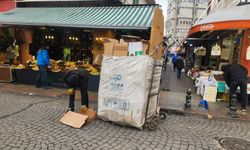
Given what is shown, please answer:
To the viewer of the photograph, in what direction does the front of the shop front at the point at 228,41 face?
facing the viewer and to the left of the viewer

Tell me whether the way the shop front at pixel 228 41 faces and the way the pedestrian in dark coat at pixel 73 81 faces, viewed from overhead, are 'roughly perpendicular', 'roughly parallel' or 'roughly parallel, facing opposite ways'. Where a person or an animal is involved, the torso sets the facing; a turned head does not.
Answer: roughly parallel

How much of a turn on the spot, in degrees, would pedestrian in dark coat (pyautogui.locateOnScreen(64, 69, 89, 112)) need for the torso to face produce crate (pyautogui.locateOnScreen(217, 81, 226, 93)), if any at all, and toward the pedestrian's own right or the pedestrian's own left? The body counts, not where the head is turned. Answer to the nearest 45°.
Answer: approximately 180°

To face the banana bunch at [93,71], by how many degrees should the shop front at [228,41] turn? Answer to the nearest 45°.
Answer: approximately 45° to its right

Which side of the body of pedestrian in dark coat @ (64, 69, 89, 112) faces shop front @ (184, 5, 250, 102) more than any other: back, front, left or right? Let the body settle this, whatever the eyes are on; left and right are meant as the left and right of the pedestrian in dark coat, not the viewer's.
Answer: back

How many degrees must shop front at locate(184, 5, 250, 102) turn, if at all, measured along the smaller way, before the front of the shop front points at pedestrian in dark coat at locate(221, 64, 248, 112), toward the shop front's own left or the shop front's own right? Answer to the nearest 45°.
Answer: approximately 45° to the shop front's own left

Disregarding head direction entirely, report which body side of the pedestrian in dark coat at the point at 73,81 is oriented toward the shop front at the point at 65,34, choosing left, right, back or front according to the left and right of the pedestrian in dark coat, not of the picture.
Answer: back

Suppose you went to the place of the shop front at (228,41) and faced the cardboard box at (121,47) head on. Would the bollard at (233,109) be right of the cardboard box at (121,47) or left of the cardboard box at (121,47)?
left

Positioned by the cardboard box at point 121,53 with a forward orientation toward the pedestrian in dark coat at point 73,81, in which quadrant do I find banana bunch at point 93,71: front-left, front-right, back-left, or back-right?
front-right

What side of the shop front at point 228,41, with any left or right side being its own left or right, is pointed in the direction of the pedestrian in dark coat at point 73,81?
front

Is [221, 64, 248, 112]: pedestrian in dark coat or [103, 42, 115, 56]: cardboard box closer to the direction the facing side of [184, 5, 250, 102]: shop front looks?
the cardboard box
